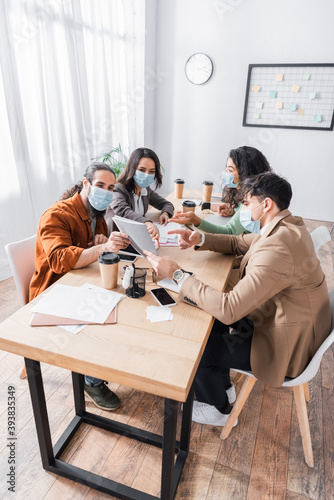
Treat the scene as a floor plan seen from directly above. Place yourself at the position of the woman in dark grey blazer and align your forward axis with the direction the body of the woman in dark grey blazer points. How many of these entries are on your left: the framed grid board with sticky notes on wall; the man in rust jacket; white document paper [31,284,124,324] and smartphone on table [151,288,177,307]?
1

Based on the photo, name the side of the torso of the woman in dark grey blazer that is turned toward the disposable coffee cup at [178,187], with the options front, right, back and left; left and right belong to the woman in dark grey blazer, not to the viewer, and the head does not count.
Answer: left

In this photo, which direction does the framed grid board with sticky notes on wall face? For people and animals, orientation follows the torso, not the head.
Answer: toward the camera

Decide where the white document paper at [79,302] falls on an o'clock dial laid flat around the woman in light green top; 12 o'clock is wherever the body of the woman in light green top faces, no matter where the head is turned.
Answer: The white document paper is roughly at 10 o'clock from the woman in light green top.

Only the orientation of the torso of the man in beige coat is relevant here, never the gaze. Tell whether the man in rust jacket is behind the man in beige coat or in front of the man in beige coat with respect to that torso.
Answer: in front

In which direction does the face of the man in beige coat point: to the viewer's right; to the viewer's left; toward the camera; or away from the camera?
to the viewer's left

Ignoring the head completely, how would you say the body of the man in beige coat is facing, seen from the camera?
to the viewer's left

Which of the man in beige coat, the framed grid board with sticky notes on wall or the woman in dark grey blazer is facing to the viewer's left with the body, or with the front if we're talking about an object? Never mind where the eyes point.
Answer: the man in beige coat

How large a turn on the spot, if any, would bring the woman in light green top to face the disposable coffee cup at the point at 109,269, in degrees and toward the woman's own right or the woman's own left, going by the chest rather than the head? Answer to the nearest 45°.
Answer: approximately 45° to the woman's own left

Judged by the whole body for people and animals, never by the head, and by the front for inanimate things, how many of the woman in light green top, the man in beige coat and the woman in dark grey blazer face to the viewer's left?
2

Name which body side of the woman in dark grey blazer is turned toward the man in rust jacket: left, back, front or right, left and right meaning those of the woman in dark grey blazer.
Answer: right

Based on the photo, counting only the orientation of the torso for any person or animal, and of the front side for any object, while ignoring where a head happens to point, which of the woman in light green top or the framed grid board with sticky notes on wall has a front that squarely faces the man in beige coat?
the framed grid board with sticky notes on wall

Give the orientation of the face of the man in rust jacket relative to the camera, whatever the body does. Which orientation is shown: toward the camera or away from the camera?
toward the camera

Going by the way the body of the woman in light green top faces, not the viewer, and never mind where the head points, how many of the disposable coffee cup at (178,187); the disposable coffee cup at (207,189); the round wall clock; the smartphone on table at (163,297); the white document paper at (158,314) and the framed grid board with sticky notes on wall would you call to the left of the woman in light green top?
2

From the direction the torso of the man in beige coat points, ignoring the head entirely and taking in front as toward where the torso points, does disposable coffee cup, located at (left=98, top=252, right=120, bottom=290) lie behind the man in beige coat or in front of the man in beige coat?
in front

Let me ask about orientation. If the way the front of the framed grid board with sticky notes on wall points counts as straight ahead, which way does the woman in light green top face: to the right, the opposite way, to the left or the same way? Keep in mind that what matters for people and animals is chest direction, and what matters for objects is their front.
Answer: to the right

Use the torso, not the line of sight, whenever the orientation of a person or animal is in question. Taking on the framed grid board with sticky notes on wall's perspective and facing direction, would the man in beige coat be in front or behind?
in front

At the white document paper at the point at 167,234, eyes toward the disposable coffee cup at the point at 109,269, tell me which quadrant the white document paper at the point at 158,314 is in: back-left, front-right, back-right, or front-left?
front-left

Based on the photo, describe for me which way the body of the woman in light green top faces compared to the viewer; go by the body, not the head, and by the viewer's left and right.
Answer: facing to the left of the viewer
